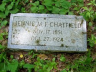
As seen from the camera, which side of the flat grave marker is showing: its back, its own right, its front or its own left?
front
